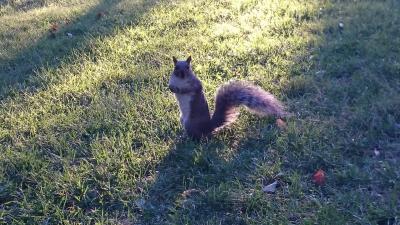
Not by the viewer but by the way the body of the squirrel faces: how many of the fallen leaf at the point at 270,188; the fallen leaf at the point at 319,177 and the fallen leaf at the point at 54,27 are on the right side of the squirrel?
1

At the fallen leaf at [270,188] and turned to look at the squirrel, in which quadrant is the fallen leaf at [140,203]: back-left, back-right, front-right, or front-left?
front-left

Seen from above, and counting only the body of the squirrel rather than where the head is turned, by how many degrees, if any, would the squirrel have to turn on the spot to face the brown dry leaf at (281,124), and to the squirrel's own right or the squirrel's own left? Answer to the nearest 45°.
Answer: approximately 135° to the squirrel's own left

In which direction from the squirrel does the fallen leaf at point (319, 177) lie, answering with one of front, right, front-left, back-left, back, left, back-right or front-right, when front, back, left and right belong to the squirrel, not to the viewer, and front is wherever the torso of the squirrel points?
left

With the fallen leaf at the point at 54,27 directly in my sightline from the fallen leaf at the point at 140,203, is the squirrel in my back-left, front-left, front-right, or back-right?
front-right

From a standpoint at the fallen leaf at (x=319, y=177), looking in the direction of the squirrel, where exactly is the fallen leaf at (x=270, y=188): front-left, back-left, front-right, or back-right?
front-left

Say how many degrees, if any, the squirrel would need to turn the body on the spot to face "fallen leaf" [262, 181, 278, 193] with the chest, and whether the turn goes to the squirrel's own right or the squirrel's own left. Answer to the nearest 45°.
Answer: approximately 90° to the squirrel's own left

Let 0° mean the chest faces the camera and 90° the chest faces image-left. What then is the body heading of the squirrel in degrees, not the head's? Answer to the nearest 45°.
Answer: approximately 45°

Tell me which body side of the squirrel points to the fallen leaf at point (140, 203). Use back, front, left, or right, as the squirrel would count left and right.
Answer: front

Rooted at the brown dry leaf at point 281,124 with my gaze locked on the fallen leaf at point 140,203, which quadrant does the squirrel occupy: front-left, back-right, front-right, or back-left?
front-right

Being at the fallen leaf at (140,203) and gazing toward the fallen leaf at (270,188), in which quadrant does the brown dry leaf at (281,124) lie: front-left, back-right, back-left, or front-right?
front-left
